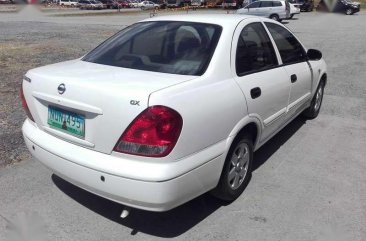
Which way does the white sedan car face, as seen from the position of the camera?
facing away from the viewer and to the right of the viewer

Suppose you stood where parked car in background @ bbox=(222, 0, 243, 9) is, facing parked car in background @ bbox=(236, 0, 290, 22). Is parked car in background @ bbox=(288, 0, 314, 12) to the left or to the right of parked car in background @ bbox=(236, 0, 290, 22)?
left

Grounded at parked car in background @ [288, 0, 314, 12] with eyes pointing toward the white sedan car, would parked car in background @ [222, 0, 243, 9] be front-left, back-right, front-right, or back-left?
back-right

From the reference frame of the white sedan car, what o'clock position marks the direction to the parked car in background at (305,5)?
The parked car in background is roughly at 11 o'clock from the white sedan car.

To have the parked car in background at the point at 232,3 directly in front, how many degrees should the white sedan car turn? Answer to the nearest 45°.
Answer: approximately 45° to its left

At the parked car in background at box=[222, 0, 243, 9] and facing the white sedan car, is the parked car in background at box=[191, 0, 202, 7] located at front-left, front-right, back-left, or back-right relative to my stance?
back-right

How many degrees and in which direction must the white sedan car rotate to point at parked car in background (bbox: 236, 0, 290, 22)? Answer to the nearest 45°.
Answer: approximately 45° to its left

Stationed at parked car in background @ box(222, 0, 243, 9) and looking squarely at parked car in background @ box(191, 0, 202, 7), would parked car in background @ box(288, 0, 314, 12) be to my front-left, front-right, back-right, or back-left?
back-right
